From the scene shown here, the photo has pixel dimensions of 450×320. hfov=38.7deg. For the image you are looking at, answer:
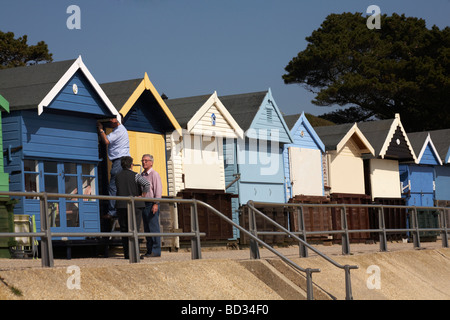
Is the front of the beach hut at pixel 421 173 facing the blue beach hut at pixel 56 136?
no

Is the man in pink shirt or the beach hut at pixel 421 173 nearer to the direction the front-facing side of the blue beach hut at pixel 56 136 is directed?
the man in pink shirt

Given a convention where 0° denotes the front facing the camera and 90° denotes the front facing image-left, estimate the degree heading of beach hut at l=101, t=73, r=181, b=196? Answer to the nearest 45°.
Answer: approximately 315°

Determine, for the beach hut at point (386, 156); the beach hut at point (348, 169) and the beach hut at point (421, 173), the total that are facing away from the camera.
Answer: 0

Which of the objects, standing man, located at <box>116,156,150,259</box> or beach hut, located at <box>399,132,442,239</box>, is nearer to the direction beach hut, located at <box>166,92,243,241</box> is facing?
the standing man

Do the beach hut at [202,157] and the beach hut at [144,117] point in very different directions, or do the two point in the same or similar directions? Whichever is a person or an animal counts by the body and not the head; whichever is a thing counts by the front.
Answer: same or similar directions

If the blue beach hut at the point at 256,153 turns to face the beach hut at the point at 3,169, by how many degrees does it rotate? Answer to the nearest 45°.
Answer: approximately 90° to its right

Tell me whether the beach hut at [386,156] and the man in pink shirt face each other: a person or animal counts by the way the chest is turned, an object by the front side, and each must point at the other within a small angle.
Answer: no

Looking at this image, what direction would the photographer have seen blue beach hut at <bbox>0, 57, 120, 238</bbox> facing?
facing the viewer and to the right of the viewer

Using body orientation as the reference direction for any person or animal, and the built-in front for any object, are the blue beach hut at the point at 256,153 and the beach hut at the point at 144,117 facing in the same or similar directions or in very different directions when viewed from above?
same or similar directions

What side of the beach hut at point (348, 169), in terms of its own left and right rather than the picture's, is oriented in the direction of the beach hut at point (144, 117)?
right

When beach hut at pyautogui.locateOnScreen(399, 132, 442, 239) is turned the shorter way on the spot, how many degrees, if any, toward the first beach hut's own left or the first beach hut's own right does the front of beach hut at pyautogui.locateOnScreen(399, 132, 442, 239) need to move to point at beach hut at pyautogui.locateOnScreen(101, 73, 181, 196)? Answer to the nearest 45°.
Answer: approximately 90° to the first beach hut's own right

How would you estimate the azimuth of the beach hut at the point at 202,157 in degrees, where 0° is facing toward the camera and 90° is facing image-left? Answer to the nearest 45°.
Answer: approximately 315°

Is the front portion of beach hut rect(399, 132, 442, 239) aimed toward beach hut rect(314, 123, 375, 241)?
no

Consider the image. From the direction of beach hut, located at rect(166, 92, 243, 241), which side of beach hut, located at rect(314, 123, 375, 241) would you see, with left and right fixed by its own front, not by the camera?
right

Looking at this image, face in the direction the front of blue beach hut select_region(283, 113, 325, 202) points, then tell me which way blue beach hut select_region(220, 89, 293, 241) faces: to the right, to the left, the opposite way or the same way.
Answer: the same way

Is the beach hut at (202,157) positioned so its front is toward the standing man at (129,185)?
no
